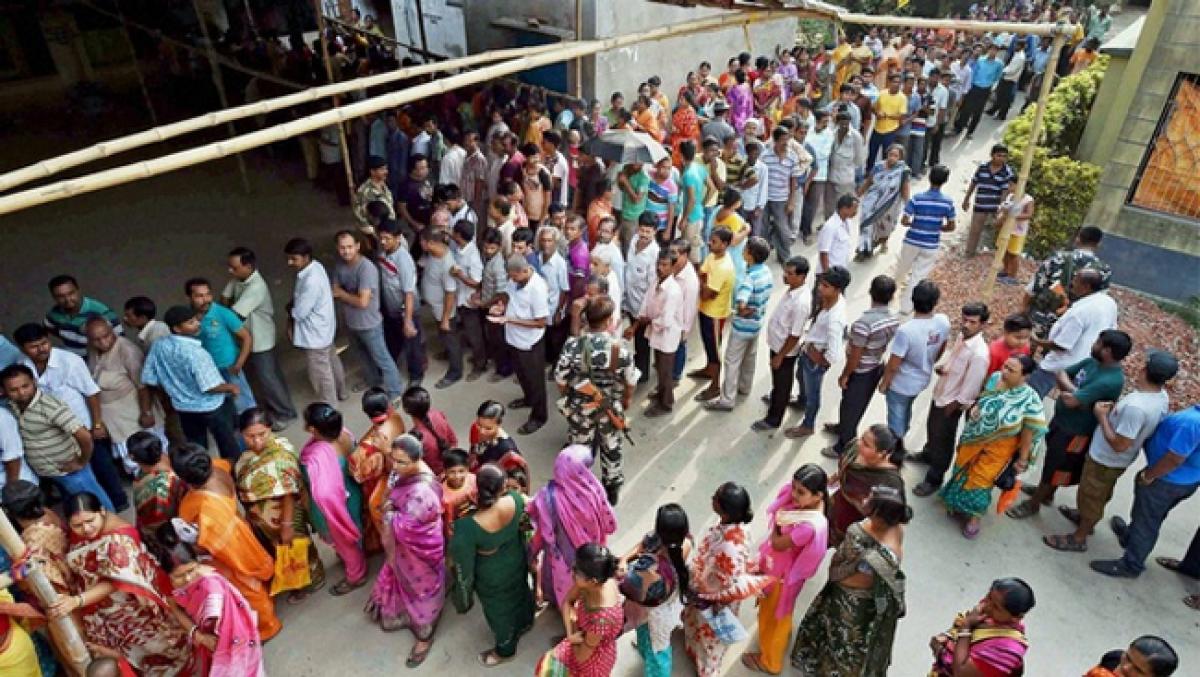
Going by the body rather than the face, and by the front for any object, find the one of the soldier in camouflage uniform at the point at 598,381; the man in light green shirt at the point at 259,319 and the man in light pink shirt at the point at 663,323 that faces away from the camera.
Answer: the soldier in camouflage uniform

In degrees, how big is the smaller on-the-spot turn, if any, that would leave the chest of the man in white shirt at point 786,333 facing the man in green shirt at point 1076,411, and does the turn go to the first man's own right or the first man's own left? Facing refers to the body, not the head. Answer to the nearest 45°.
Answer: approximately 180°

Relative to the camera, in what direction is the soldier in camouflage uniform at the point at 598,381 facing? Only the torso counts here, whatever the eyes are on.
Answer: away from the camera

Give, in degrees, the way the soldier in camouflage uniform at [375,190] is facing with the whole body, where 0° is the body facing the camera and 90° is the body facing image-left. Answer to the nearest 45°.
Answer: approximately 315°

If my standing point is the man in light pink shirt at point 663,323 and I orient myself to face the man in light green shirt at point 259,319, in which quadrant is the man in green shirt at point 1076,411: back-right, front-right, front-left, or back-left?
back-left

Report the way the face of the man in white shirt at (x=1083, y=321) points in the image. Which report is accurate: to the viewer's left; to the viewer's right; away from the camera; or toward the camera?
to the viewer's left

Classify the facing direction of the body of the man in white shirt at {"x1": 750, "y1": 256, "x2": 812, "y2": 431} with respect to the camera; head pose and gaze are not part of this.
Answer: to the viewer's left

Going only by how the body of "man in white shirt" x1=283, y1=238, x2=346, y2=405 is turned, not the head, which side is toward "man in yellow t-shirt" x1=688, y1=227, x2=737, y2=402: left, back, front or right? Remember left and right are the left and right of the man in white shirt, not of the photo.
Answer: back

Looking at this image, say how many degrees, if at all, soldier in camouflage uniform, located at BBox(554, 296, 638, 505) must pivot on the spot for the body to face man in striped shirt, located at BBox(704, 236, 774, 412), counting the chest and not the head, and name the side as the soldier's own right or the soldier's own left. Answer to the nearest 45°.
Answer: approximately 45° to the soldier's own right

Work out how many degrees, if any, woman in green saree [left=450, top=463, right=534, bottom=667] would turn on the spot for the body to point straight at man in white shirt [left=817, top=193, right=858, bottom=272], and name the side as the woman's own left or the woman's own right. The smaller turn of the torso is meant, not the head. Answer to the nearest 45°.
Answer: approximately 90° to the woman's own right

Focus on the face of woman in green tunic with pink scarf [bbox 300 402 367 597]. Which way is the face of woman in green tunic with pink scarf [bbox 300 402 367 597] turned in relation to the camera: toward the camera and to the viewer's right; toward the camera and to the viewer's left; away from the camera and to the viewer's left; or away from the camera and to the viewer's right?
away from the camera and to the viewer's left

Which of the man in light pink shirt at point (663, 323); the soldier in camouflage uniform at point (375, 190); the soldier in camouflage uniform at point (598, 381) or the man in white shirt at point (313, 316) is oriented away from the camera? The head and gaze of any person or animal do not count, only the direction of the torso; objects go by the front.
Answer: the soldier in camouflage uniform at point (598, 381)

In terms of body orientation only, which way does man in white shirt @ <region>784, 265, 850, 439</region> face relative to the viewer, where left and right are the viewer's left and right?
facing to the left of the viewer
